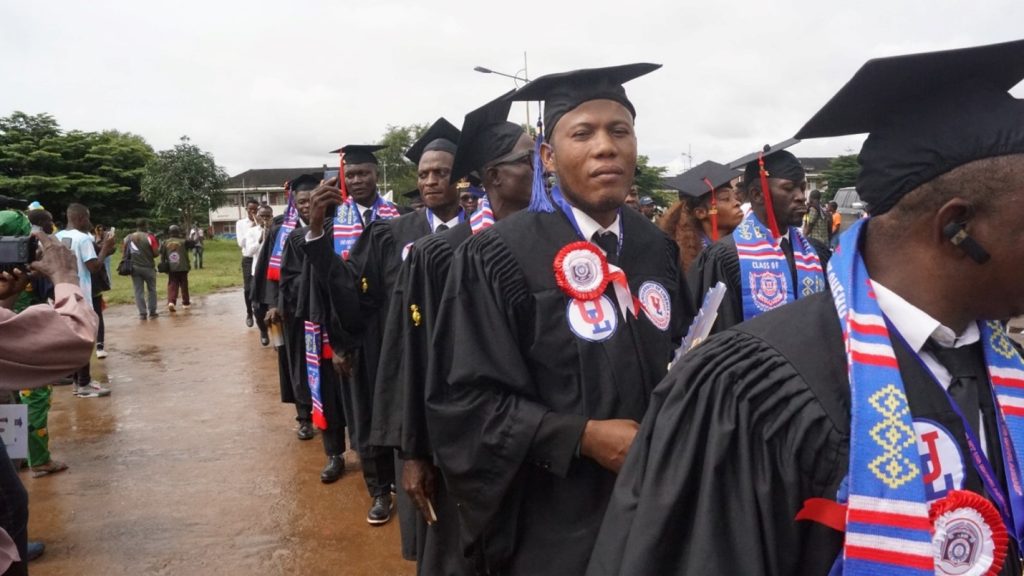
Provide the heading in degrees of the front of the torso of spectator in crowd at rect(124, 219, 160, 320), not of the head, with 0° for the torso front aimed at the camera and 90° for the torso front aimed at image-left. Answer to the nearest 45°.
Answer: approximately 180°

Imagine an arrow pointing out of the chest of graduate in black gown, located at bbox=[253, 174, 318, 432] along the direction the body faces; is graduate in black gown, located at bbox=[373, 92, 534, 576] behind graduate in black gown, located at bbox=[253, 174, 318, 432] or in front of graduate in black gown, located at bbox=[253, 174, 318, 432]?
in front

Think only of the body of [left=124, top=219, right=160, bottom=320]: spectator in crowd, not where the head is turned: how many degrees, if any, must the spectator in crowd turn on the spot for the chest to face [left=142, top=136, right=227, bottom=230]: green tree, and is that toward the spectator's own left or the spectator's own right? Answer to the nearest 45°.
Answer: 0° — they already face it

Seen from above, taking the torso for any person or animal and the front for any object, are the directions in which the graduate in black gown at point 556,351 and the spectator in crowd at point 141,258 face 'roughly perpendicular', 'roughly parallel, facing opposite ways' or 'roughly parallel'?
roughly parallel, facing opposite ways

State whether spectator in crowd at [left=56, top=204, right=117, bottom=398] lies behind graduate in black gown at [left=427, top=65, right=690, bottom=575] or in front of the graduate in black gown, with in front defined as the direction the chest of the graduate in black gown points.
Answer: behind

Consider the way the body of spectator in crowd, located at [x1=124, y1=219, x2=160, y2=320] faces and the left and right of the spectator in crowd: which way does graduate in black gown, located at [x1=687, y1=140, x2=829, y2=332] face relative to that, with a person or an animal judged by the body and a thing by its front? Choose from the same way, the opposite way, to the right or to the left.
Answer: the opposite way

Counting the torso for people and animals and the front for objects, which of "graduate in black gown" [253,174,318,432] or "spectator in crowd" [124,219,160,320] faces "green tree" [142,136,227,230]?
the spectator in crowd

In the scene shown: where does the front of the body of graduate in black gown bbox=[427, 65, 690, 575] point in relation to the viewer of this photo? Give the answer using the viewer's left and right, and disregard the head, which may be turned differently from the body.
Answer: facing the viewer and to the right of the viewer

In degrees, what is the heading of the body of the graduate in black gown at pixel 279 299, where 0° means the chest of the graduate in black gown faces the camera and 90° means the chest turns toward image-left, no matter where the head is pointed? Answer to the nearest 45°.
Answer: approximately 315°

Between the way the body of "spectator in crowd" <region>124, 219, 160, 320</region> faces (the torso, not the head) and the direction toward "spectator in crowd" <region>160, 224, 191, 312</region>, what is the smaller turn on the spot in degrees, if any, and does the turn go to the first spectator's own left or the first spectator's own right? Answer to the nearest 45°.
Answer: approximately 45° to the first spectator's own right

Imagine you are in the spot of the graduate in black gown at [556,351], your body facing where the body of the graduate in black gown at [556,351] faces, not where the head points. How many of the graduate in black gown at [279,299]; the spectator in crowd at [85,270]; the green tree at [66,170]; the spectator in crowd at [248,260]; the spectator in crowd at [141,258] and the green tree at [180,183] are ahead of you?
0

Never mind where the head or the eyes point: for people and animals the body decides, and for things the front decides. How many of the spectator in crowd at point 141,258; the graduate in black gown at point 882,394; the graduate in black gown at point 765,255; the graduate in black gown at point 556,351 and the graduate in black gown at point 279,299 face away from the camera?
1

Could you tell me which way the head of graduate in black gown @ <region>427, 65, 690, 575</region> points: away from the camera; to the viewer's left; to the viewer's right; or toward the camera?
toward the camera

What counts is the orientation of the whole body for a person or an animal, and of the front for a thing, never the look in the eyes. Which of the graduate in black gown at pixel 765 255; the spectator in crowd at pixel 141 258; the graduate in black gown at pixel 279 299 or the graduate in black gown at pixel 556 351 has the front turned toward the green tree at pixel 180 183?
the spectator in crowd
